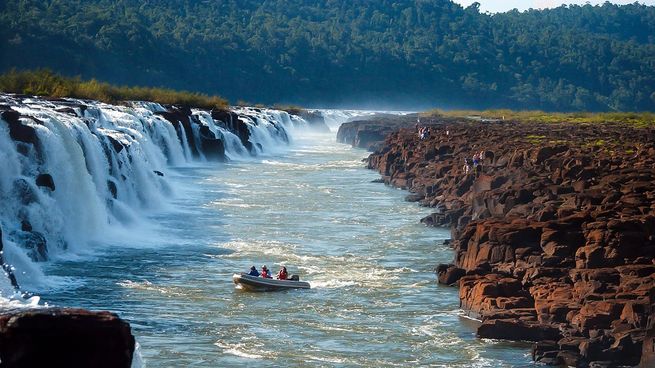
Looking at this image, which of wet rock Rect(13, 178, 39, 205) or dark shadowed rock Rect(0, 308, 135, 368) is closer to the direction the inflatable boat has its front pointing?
the wet rock

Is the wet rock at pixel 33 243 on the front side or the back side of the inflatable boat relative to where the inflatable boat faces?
on the front side

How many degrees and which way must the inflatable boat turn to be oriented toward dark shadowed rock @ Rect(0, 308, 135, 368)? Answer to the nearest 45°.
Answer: approximately 90° to its left

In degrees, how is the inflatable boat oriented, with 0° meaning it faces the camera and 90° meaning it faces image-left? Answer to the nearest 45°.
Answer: approximately 90°

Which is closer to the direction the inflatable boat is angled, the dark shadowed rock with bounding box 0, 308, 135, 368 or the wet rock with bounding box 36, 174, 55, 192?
the wet rock

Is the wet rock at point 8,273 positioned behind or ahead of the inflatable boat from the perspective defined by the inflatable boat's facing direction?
ahead

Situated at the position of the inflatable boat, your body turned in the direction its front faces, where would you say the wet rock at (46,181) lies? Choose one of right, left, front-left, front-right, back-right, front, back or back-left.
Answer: front-right
